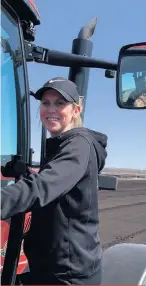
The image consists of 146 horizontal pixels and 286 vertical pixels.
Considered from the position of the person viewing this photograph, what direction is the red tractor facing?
facing away from the viewer and to the right of the viewer
